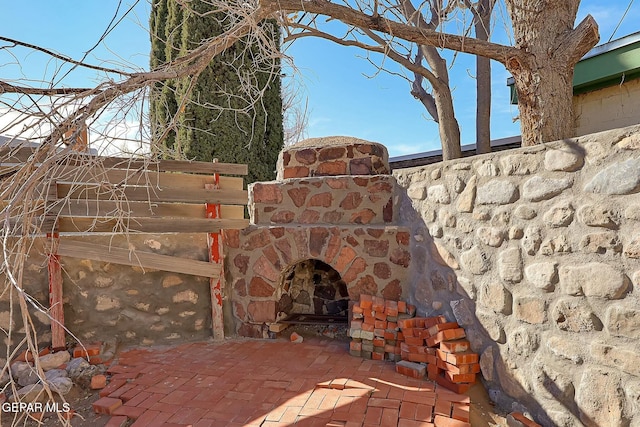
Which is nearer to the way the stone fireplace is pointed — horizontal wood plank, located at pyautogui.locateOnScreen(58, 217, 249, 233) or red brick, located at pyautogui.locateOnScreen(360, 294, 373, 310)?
the red brick

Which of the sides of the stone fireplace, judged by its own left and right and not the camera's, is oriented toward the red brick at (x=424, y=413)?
front

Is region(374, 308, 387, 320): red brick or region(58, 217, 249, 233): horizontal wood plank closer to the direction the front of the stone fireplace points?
the red brick

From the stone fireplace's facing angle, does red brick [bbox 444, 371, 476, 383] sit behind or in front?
in front

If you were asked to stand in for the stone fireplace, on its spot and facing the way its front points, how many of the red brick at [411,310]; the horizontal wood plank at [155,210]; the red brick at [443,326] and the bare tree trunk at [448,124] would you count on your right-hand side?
1

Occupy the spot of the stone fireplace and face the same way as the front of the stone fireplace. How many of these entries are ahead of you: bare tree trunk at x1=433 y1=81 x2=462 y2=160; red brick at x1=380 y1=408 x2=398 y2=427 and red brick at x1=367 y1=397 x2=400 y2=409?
2

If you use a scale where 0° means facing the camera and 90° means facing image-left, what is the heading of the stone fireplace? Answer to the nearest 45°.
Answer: approximately 0°

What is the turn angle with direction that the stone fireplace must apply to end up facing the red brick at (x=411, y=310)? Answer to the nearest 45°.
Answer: approximately 45° to its left

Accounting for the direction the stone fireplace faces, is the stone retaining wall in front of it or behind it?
in front

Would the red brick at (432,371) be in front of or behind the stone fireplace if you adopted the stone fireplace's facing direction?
in front
